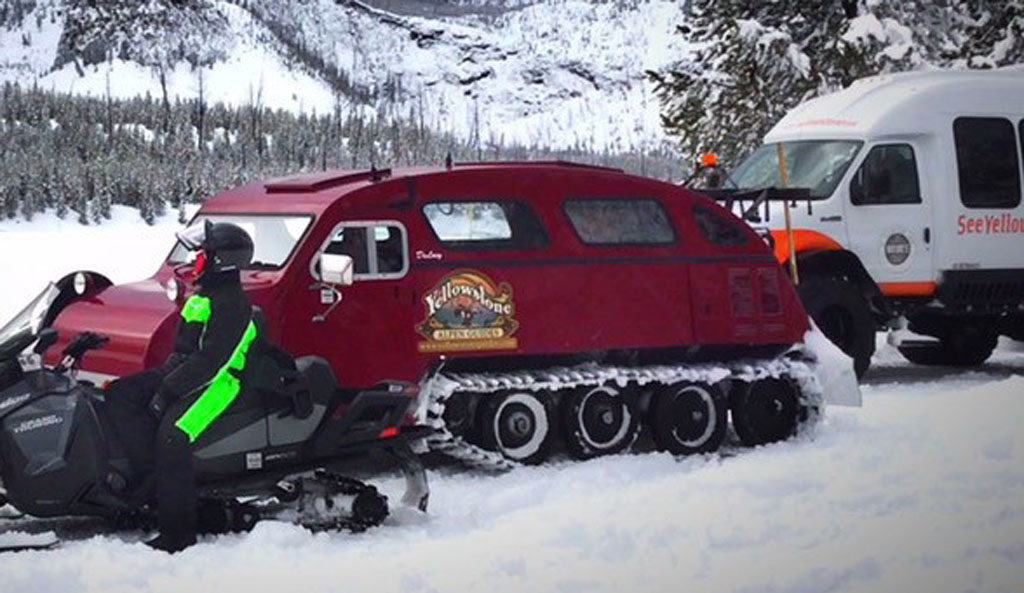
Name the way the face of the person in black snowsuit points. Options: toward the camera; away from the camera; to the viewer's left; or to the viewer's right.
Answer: to the viewer's left

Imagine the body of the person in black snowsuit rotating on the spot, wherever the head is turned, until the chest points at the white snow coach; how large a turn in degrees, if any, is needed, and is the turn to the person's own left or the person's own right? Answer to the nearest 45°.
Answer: approximately 135° to the person's own right

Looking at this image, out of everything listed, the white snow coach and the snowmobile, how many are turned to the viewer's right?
0

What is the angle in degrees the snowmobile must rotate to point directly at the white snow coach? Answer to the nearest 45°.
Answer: approximately 135° to its right

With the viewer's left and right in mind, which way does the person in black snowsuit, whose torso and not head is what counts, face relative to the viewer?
facing to the left of the viewer

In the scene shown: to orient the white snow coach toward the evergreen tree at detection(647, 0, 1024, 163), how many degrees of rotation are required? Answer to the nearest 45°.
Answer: approximately 135° to its right

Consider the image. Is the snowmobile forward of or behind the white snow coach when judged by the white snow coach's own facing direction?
forward

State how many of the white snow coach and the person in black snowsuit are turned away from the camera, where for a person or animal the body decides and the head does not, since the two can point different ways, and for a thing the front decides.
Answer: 0

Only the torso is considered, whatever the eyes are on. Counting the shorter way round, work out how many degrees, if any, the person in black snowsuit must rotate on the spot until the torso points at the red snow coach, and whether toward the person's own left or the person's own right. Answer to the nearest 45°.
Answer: approximately 135° to the person's own right

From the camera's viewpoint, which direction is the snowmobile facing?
to the viewer's left
